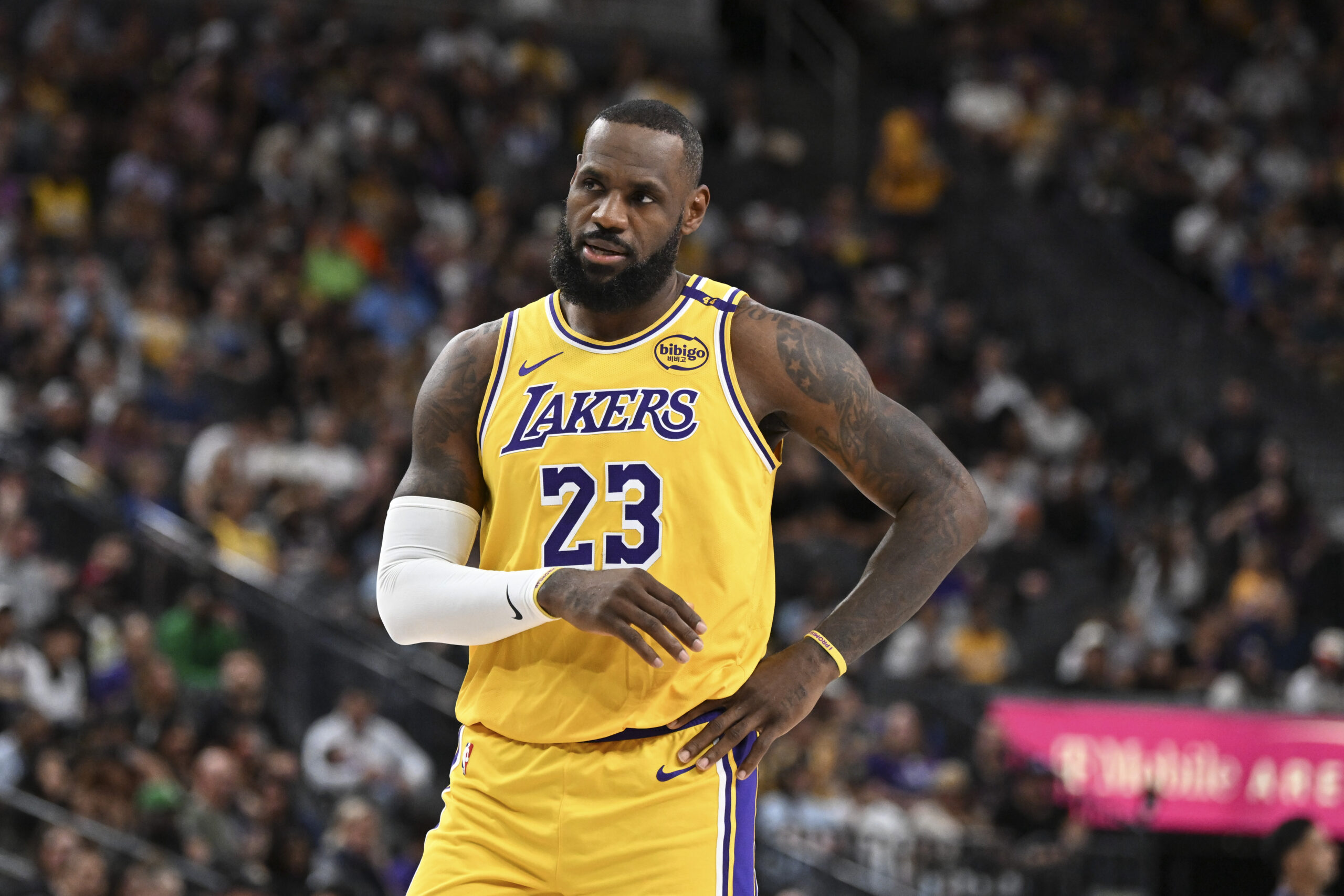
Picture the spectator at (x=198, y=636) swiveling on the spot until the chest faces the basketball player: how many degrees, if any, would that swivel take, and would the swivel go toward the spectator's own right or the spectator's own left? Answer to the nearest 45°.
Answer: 0° — they already face them

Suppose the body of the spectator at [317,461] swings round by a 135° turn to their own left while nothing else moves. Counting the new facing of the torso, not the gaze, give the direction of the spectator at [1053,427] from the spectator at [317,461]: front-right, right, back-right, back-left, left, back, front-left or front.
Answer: front-right

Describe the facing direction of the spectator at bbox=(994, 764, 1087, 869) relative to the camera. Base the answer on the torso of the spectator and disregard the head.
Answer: toward the camera

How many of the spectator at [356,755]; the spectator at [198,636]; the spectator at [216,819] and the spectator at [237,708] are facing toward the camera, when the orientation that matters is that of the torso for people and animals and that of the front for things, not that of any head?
4

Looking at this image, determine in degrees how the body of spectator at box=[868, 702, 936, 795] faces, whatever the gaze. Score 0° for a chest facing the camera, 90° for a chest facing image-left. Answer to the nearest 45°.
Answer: approximately 0°

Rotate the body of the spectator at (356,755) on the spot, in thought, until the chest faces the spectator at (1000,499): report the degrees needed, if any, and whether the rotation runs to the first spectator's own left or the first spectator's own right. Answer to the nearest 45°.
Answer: approximately 135° to the first spectator's own left

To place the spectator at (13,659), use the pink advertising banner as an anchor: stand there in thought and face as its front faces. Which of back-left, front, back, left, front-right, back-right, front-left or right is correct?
front-right

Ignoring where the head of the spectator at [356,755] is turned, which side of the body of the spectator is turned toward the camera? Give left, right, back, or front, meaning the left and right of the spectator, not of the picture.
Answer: front

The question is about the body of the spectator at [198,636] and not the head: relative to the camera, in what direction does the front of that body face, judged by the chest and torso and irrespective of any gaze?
toward the camera

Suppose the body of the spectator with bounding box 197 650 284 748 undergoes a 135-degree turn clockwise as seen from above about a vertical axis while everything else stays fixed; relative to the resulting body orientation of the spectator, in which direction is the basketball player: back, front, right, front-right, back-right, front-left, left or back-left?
back-left

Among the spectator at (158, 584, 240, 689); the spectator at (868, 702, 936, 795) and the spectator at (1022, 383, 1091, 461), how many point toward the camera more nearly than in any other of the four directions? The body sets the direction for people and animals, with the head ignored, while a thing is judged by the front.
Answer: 3

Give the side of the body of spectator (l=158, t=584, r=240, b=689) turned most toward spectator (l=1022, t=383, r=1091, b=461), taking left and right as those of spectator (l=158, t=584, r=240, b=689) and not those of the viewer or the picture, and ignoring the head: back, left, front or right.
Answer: left
